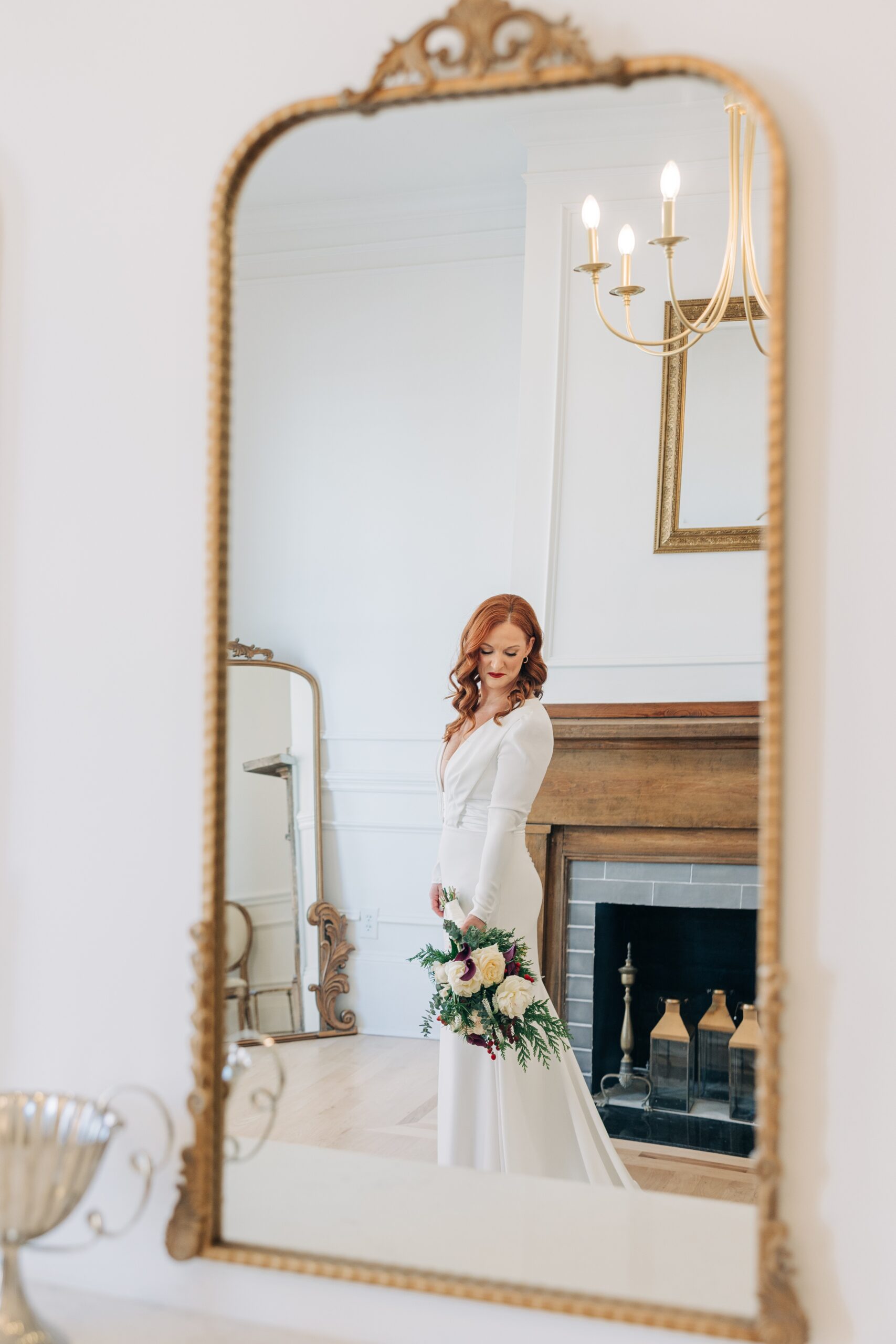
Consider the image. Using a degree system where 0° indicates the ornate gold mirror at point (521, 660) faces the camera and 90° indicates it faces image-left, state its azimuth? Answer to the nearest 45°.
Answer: approximately 45°
